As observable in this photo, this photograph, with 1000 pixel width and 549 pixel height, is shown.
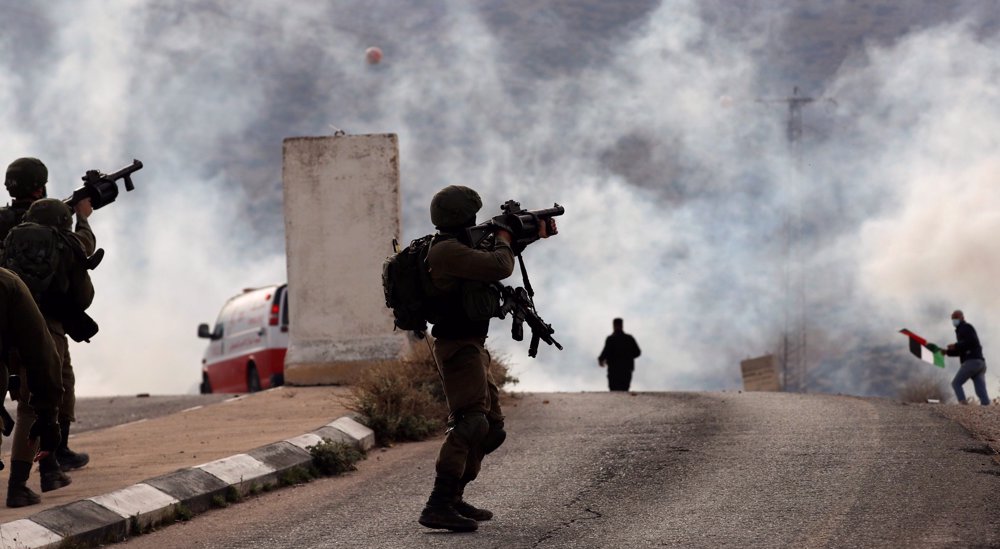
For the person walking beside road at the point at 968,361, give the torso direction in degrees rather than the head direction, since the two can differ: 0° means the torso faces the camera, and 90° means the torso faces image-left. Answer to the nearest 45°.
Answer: approximately 90°

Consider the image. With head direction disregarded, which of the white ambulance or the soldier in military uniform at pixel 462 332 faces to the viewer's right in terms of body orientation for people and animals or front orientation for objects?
the soldier in military uniform

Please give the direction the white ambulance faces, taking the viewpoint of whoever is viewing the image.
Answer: facing away from the viewer and to the left of the viewer

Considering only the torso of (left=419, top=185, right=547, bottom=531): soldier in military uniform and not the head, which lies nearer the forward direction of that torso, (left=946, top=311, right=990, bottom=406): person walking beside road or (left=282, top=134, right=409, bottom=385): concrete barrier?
the person walking beside road

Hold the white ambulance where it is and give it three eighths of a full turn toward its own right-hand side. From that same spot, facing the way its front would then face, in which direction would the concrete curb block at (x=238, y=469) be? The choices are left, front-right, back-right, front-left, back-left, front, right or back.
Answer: right

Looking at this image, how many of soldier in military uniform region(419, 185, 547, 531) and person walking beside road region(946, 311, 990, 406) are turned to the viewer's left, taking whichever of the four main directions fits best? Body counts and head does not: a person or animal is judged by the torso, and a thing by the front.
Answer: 1

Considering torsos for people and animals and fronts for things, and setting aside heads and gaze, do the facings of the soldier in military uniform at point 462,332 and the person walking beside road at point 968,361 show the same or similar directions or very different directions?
very different directions

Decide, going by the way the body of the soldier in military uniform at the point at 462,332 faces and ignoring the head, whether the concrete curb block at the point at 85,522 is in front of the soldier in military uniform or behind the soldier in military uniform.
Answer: behind

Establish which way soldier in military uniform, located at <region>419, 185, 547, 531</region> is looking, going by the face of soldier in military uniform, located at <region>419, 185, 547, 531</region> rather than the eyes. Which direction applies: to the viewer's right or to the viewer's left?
to the viewer's right

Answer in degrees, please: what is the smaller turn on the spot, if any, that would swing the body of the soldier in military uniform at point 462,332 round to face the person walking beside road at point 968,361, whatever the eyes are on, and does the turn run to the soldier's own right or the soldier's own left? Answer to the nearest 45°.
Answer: approximately 45° to the soldier's own left

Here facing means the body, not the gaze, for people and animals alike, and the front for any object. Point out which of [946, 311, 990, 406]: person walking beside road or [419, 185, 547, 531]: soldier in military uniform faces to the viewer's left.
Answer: the person walking beside road

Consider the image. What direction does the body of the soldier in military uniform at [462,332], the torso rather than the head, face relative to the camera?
to the viewer's right

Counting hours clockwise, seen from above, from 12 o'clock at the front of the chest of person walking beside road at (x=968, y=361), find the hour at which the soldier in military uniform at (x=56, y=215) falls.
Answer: The soldier in military uniform is roughly at 10 o'clock from the person walking beside road.
